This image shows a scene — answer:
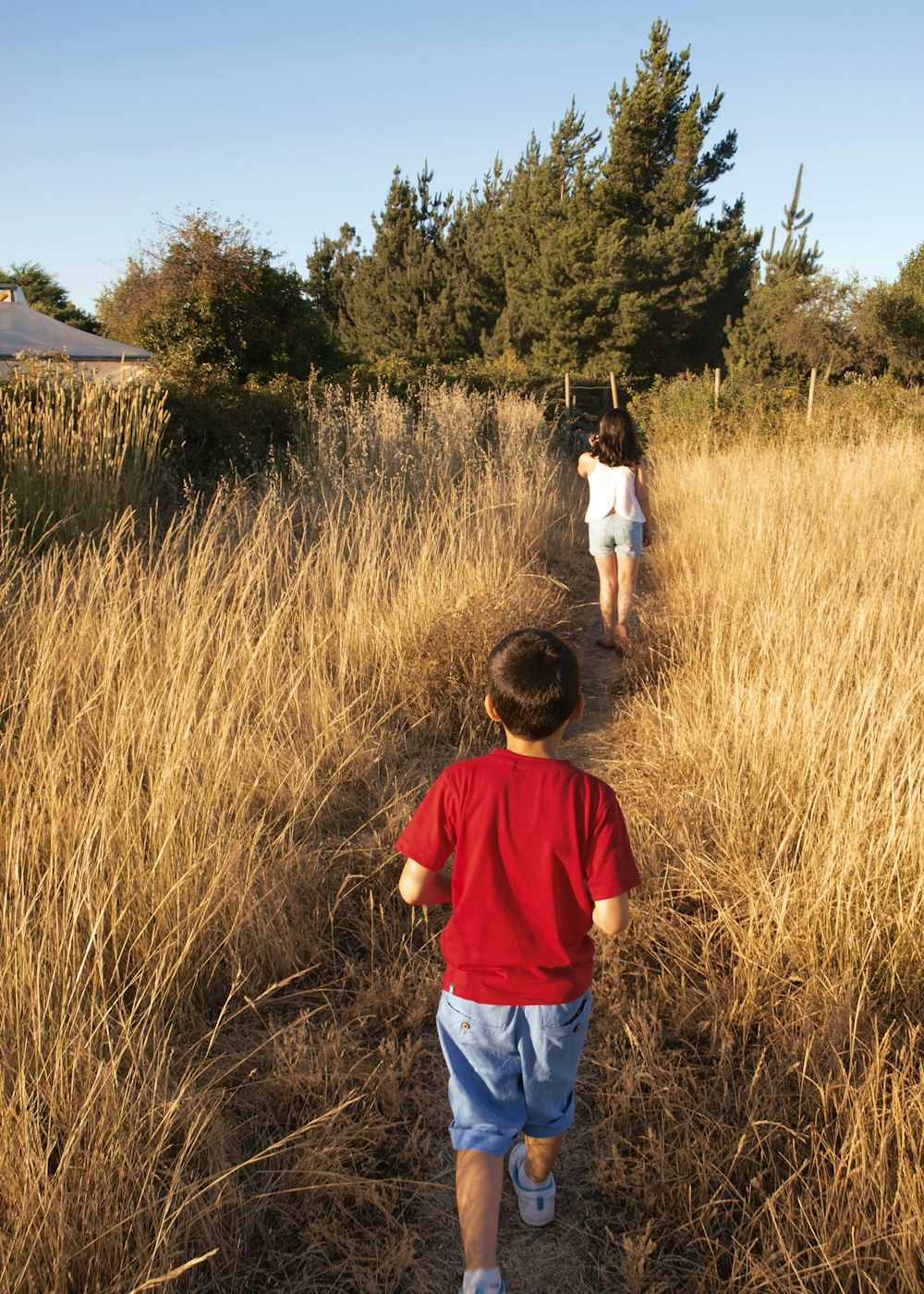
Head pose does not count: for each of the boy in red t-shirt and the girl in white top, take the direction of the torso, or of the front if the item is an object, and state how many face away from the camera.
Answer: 2

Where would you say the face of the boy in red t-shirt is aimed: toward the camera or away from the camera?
away from the camera

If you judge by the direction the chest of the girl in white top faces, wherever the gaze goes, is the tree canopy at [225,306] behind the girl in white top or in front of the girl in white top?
in front

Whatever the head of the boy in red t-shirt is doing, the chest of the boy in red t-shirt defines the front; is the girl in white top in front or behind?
in front

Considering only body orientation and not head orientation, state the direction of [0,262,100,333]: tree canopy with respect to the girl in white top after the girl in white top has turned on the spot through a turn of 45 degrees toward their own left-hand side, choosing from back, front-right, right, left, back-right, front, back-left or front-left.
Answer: front

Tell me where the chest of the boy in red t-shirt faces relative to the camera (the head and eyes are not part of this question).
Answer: away from the camera

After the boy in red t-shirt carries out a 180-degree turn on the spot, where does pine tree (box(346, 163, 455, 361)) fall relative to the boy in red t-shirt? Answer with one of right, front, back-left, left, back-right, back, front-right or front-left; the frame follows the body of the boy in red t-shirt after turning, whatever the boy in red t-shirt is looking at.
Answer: back

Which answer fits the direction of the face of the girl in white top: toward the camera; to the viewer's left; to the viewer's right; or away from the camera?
away from the camera

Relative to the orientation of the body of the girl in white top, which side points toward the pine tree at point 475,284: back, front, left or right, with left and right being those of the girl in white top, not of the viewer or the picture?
front

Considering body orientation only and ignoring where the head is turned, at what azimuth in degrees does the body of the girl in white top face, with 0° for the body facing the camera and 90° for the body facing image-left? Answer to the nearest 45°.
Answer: approximately 180°

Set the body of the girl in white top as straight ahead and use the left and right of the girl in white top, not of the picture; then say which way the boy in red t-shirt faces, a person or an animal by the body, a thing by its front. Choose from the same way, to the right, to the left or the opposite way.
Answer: the same way

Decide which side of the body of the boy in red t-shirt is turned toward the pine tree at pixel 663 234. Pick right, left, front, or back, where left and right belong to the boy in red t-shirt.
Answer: front

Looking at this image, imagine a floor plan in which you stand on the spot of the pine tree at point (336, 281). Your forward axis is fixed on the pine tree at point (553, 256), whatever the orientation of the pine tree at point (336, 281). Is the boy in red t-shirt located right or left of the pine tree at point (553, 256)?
right

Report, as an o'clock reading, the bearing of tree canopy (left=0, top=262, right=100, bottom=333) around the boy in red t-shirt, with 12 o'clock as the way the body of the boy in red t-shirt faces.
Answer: The tree canopy is roughly at 11 o'clock from the boy in red t-shirt.
